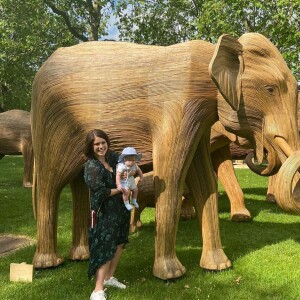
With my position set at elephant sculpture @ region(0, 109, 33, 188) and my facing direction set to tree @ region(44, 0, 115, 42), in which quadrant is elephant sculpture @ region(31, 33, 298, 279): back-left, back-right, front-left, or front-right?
back-right

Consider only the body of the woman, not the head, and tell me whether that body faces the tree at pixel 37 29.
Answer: no

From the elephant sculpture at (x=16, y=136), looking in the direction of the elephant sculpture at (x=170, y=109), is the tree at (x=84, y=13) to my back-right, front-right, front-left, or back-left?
back-left

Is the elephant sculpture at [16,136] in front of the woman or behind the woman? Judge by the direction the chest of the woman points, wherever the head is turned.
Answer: behind

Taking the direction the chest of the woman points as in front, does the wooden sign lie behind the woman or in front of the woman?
behind

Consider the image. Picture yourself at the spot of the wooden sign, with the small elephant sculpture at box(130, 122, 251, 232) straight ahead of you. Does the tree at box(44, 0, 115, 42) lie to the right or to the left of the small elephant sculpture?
left

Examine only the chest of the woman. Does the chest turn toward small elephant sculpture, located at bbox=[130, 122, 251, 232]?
no

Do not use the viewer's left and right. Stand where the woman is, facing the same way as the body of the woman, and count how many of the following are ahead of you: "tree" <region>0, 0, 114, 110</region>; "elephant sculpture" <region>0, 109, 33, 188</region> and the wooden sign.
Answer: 0

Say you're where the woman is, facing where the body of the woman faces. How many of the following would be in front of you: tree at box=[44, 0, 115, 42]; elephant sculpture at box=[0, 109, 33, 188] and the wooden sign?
0

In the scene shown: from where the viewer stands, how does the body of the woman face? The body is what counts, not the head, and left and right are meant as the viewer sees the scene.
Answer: facing the viewer and to the right of the viewer

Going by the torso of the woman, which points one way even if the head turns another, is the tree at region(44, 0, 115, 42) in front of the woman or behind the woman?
behind
